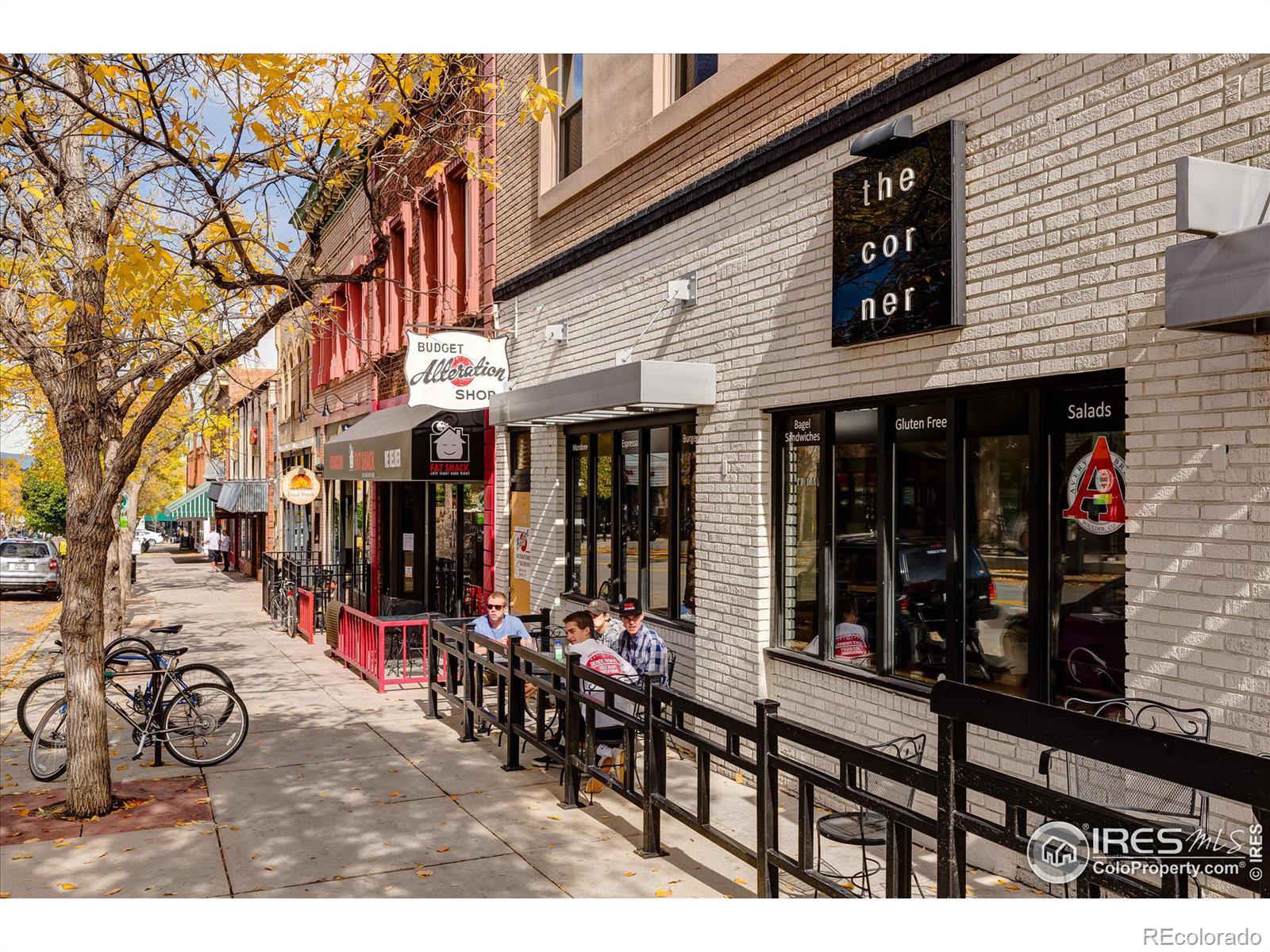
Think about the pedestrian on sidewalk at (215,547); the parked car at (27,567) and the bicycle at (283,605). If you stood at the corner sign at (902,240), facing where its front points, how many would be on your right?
3

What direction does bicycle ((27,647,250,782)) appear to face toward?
to the viewer's left

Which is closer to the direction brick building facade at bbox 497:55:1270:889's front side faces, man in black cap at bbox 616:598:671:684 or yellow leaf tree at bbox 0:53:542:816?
the yellow leaf tree

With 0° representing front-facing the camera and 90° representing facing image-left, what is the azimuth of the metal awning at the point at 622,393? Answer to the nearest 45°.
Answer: approximately 45°

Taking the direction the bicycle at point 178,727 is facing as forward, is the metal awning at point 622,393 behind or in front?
behind

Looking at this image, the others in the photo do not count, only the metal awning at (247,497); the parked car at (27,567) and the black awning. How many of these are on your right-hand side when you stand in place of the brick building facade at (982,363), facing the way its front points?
3

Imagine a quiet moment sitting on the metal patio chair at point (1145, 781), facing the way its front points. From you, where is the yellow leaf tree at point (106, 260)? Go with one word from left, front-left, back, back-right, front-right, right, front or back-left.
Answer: front-right

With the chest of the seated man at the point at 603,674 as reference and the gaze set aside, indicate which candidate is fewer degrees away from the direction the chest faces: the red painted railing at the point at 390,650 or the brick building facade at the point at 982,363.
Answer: the red painted railing

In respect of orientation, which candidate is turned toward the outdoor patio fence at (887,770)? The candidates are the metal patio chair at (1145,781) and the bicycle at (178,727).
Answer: the metal patio chair

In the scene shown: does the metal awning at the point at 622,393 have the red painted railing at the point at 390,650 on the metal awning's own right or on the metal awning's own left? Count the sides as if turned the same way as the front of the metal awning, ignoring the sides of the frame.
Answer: on the metal awning's own right
